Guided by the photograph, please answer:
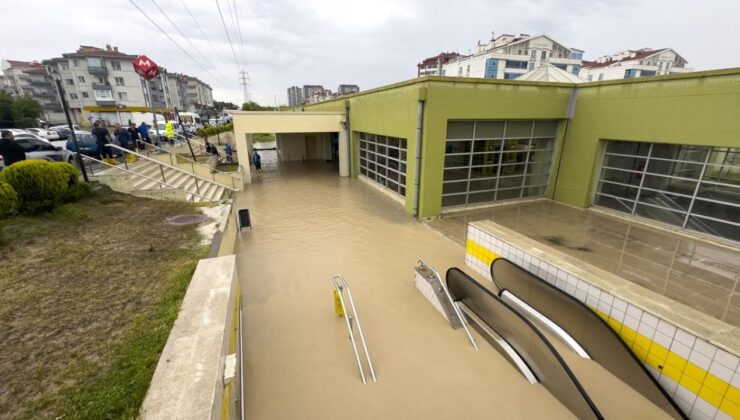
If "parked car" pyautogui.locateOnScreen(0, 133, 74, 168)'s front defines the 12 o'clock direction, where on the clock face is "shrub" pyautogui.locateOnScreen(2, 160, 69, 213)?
The shrub is roughly at 3 o'clock from the parked car.

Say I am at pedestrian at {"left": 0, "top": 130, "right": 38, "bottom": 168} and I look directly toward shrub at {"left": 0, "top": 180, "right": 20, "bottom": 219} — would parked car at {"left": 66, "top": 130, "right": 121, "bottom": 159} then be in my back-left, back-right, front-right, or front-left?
back-left

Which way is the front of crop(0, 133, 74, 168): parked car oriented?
to the viewer's right

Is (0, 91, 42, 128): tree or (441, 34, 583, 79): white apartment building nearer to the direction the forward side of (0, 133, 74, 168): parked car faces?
the white apartment building

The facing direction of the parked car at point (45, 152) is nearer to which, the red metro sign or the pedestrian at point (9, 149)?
the red metro sign

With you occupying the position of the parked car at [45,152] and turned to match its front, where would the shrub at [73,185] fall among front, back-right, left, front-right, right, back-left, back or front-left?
right

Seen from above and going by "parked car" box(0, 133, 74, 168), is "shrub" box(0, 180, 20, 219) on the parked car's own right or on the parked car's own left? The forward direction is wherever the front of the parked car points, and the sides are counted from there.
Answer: on the parked car's own right

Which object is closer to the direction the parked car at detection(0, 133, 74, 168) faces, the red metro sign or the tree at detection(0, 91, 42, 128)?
the red metro sign

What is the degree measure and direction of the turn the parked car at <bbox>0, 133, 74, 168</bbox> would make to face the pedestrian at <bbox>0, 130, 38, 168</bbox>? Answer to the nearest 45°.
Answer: approximately 90° to its right

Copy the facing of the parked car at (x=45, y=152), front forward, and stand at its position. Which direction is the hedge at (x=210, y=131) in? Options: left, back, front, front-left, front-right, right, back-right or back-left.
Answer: front-left

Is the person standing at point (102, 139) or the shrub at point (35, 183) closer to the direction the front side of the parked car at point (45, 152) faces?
the person standing

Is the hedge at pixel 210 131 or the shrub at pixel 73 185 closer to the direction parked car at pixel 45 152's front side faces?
the hedge

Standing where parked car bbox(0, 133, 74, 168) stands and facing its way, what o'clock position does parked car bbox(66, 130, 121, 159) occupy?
parked car bbox(66, 130, 121, 159) is roughly at 11 o'clock from parked car bbox(0, 133, 74, 168).
